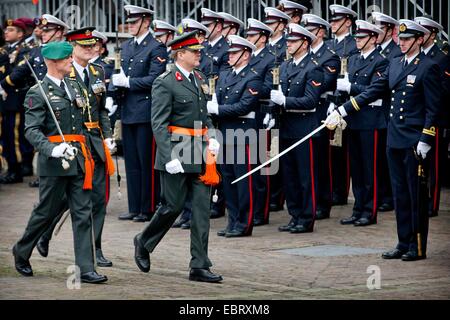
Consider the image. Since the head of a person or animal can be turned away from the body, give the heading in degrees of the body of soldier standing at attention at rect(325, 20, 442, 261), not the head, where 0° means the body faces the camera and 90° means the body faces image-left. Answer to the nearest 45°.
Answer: approximately 45°

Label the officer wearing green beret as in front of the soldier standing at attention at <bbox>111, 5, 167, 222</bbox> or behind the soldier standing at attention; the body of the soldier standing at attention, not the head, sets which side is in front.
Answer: in front

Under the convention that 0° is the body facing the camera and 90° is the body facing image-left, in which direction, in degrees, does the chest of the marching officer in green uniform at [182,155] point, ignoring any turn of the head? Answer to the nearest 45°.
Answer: approximately 315°

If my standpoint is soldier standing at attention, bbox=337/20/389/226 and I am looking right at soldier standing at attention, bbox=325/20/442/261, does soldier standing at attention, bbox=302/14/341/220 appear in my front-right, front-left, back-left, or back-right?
back-right

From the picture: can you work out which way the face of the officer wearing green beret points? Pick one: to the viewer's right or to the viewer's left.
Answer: to the viewer's right

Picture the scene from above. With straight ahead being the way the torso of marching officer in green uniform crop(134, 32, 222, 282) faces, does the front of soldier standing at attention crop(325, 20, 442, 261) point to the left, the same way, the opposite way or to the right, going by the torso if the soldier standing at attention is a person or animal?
to the right
